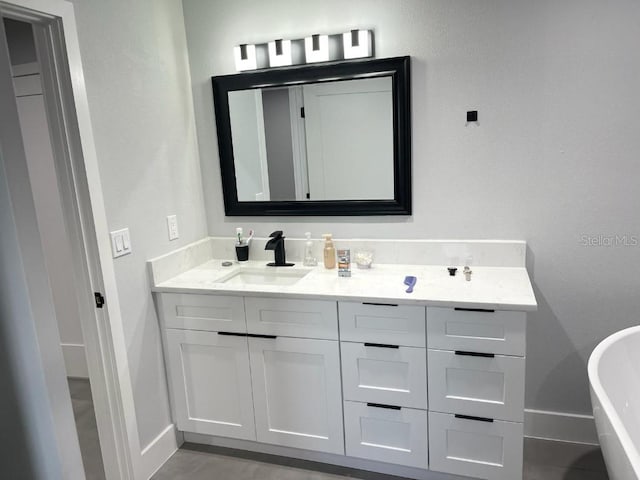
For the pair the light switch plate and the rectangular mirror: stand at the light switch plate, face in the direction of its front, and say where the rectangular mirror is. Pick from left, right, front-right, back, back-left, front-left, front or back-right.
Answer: front-left

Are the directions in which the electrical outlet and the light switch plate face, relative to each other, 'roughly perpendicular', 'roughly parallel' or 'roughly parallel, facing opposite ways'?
roughly parallel

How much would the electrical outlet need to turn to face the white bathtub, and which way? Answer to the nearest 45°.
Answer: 0° — it already faces it

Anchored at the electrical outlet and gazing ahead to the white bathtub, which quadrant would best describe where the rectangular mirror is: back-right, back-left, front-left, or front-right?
front-left

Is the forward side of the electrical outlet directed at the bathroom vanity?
yes

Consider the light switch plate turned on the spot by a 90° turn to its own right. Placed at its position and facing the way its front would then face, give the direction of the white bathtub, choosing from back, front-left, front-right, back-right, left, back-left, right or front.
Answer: left

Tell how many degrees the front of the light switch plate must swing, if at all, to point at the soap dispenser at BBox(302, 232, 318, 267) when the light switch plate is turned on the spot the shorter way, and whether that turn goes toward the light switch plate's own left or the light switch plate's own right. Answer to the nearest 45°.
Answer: approximately 45° to the light switch plate's own left

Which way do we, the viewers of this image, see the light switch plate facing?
facing the viewer and to the right of the viewer

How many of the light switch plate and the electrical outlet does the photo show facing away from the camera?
0

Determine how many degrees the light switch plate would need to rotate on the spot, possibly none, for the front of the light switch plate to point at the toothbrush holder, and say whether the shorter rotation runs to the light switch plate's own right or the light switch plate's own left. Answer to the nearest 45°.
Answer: approximately 90° to the light switch plate's own left
